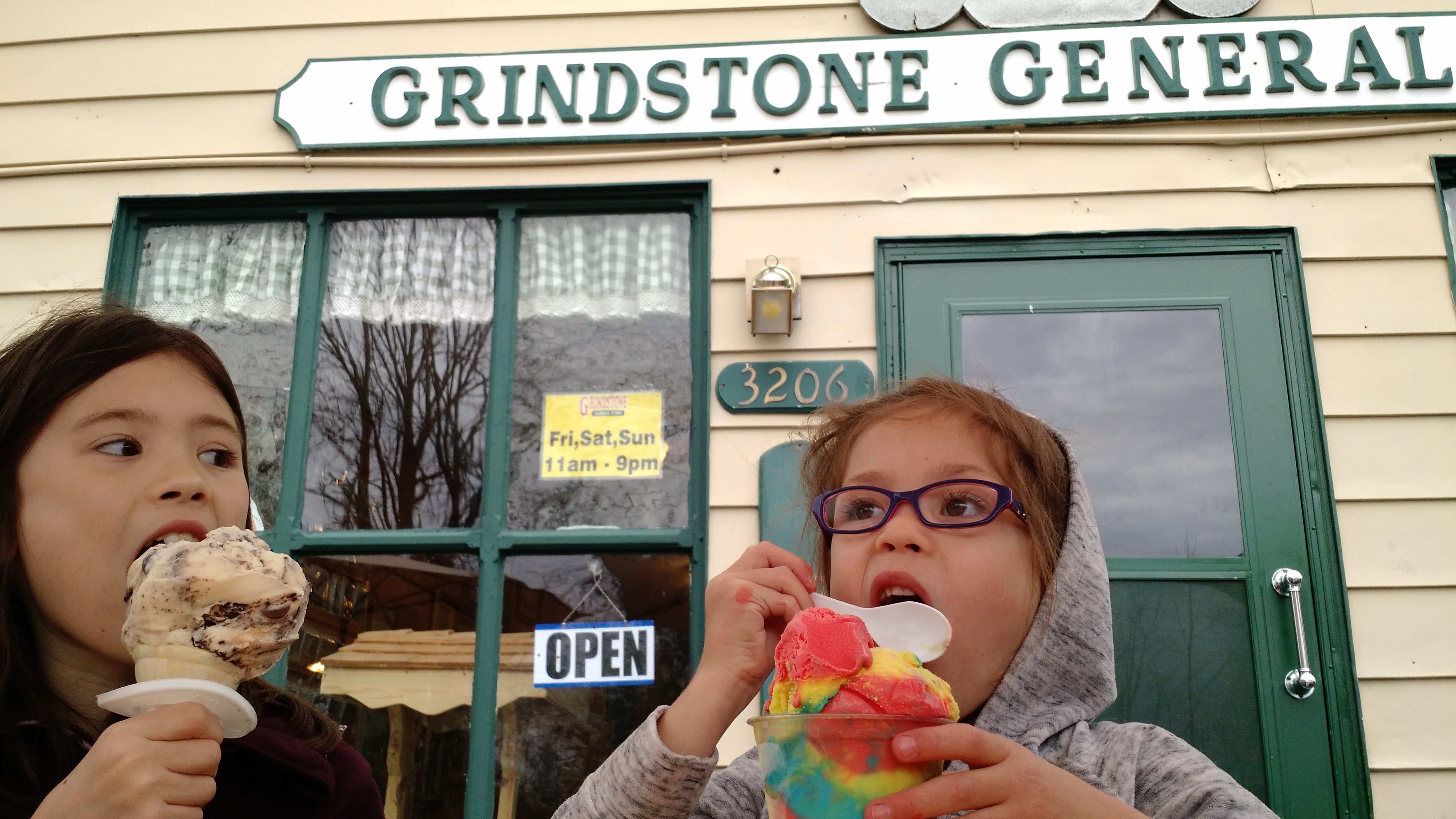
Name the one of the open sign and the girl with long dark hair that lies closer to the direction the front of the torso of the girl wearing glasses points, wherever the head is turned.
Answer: the girl with long dark hair

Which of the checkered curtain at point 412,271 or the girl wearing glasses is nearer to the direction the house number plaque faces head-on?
the girl wearing glasses

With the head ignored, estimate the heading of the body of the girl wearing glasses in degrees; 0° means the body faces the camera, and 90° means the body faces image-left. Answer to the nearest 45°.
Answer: approximately 45°

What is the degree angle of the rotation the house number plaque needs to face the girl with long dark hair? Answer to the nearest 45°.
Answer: approximately 45° to its right

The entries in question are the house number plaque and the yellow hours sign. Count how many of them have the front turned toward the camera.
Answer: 2

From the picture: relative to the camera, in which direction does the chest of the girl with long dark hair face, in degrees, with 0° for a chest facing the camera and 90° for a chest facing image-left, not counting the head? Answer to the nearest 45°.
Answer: approximately 315°
